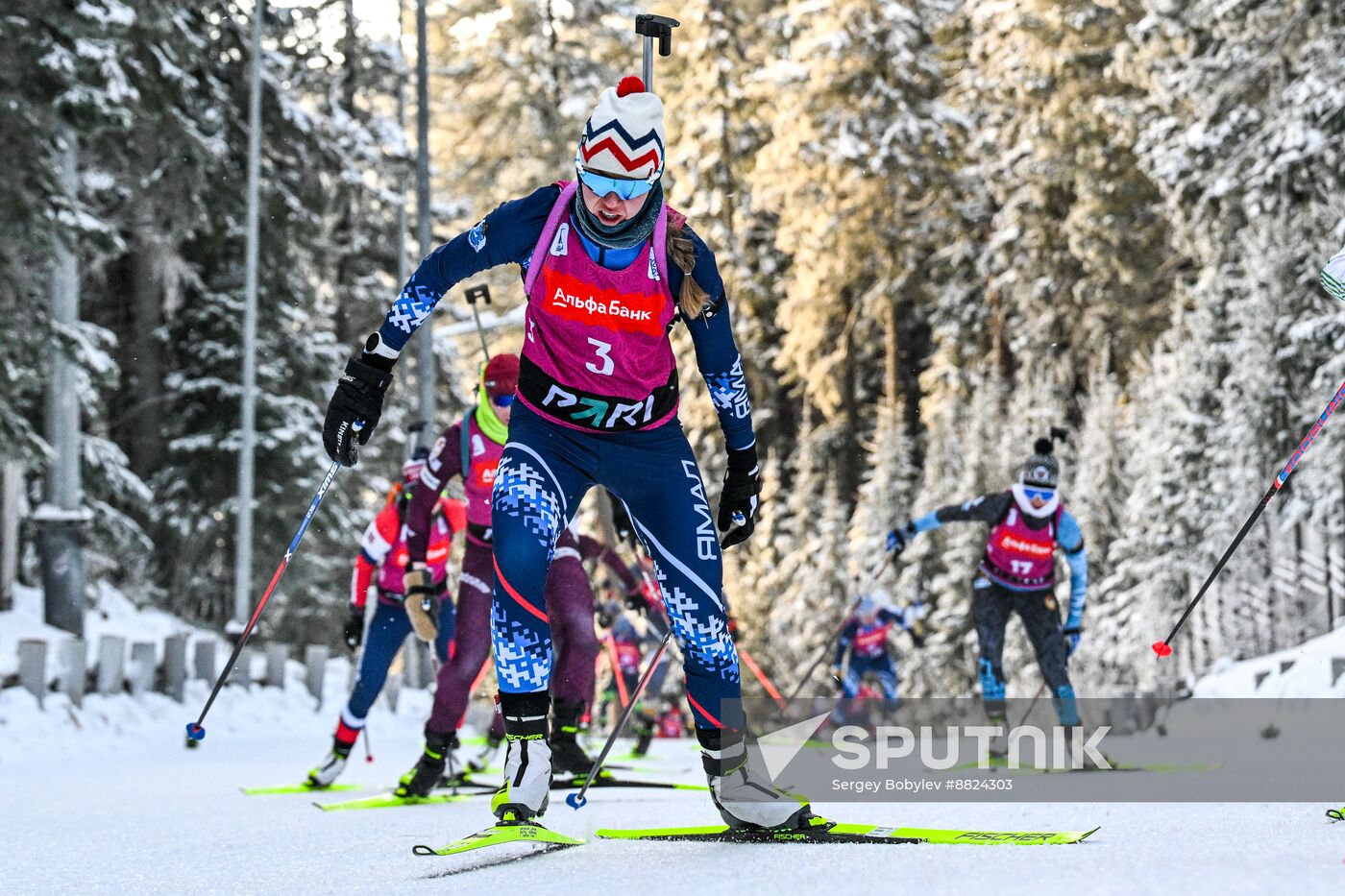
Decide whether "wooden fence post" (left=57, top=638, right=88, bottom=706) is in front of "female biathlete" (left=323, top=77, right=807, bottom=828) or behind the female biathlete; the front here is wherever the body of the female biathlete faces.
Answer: behind

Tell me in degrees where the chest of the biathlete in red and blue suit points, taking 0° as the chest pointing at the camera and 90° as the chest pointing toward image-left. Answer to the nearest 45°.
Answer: approximately 0°

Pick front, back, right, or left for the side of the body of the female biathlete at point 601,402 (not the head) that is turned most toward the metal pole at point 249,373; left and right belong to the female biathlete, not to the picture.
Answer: back

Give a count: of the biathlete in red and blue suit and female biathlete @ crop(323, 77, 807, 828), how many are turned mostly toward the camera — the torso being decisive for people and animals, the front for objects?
2

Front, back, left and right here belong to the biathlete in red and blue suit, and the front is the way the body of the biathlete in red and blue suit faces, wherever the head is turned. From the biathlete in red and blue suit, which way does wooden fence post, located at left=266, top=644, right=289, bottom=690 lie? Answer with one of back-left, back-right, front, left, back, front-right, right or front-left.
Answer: back

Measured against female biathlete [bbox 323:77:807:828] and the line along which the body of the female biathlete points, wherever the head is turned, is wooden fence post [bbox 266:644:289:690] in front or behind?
behind

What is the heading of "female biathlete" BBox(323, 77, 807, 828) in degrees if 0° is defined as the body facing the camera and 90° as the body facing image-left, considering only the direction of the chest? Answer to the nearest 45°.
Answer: approximately 0°
